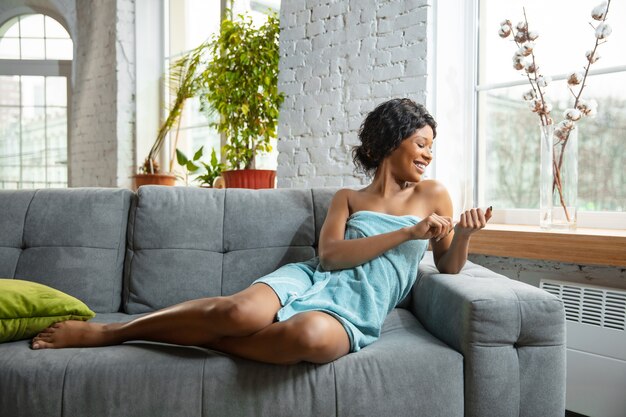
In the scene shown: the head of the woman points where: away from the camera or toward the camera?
toward the camera

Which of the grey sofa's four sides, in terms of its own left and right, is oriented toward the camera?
front

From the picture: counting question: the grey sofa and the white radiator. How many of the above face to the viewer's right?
0

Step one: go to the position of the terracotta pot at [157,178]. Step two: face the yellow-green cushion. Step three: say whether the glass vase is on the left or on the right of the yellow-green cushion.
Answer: left

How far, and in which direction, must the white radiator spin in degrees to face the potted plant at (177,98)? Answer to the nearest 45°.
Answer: approximately 90° to its right

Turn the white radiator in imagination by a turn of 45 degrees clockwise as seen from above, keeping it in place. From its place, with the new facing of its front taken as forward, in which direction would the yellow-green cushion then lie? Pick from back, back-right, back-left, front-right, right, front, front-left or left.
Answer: front-left

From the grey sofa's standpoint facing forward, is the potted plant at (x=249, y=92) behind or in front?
behind

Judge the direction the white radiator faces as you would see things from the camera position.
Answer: facing the viewer and to the left of the viewer

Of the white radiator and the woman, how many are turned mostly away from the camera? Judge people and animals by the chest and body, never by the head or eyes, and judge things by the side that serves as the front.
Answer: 0
